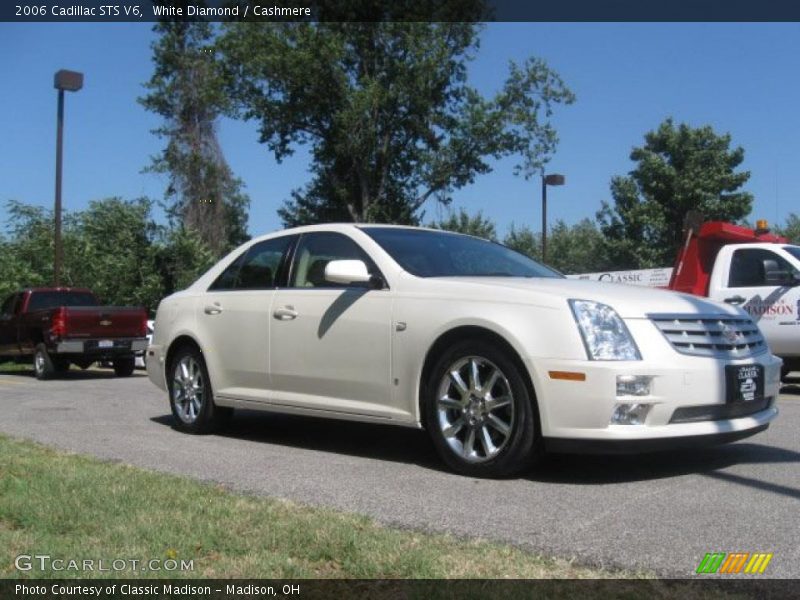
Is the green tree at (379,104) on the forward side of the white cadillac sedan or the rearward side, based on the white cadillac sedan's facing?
on the rearward side

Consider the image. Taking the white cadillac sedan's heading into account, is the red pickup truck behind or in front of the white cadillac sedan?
behind

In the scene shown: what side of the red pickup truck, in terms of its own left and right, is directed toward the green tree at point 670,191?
right

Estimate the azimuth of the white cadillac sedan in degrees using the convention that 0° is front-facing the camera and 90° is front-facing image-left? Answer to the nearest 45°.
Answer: approximately 315°

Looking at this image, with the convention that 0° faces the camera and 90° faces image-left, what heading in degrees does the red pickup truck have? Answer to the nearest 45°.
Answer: approximately 135°

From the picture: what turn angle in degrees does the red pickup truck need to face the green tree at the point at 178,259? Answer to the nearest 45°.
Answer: approximately 45° to its right

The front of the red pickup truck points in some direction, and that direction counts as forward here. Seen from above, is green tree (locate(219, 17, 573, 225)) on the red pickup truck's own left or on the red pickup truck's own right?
on the red pickup truck's own right

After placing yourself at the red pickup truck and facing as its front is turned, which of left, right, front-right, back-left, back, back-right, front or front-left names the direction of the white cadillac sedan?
back-left

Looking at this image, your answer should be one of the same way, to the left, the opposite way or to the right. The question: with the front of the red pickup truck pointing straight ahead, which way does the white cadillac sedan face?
the opposite way

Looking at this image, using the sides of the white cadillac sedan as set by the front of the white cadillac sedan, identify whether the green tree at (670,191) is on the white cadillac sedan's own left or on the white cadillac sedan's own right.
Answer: on the white cadillac sedan's own left
